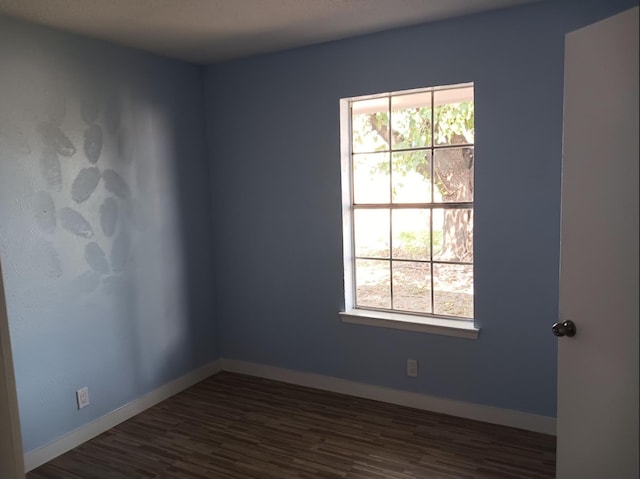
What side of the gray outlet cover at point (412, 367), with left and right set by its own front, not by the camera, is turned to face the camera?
front

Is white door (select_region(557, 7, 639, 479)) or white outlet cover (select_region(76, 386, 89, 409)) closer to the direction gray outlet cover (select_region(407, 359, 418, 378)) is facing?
the white door

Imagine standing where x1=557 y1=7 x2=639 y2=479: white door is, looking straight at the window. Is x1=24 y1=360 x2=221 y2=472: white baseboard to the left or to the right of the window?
left

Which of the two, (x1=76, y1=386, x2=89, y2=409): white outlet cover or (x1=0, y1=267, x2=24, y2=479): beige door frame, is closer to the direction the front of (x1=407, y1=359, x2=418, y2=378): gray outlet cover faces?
the beige door frame

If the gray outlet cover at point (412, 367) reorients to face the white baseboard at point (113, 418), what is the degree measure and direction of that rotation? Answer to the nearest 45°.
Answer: approximately 90° to its right

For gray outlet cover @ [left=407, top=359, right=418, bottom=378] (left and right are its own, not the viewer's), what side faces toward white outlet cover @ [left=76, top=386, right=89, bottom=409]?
right

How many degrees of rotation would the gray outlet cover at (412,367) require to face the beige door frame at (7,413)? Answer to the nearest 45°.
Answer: approximately 45° to its right

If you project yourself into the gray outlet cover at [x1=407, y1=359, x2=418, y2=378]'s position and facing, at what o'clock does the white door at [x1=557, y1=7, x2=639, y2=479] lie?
The white door is roughly at 11 o'clock from the gray outlet cover.

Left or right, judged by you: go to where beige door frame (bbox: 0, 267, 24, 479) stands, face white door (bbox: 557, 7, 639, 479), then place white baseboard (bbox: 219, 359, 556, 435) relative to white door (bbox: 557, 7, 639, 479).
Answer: left
